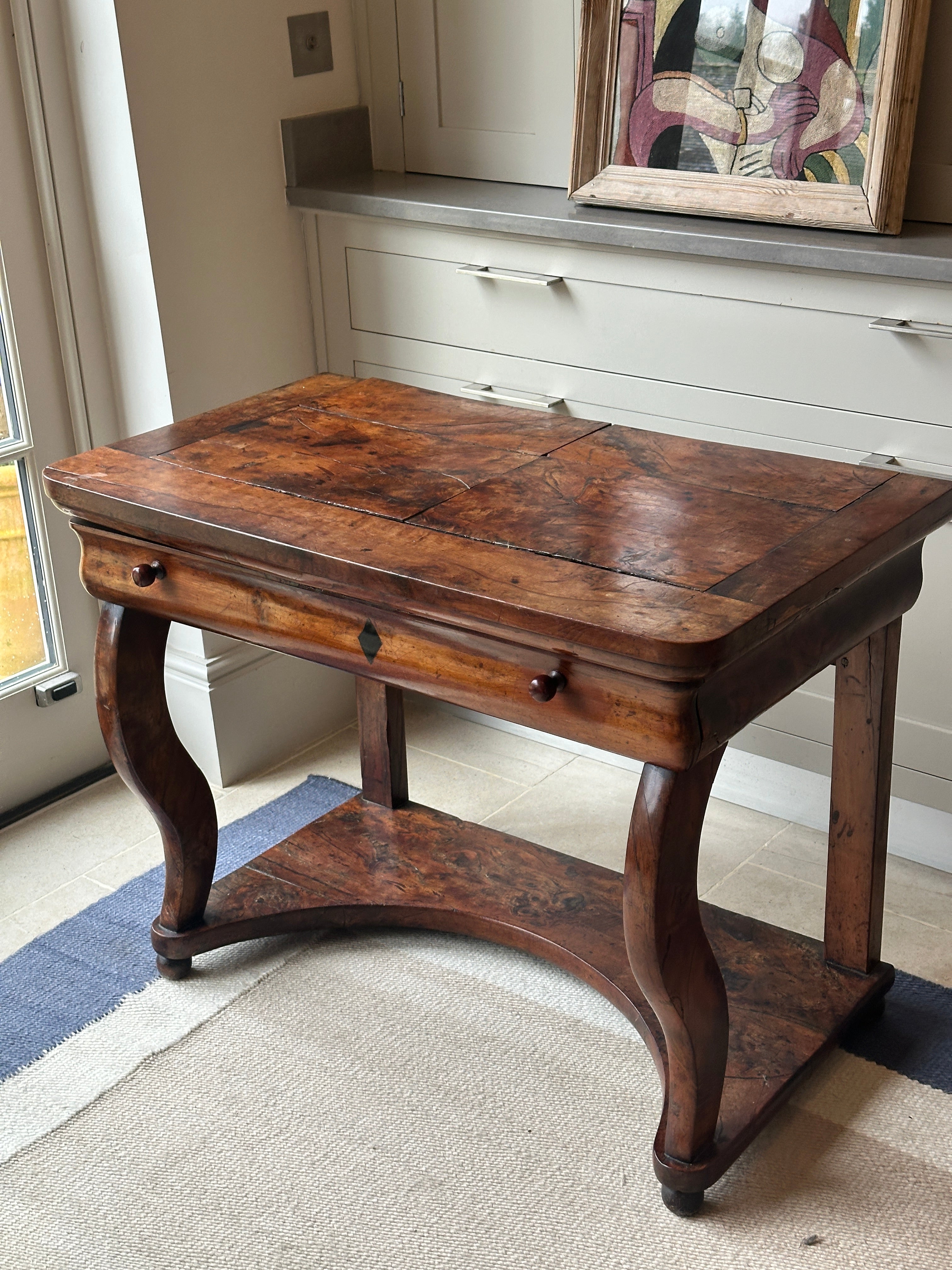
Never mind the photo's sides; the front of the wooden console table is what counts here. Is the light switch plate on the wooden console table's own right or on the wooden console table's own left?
on the wooden console table's own right

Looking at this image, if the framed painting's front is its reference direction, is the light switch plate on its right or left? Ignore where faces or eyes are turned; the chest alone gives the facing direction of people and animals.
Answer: on its right

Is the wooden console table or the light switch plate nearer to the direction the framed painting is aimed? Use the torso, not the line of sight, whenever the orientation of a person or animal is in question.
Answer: the wooden console table

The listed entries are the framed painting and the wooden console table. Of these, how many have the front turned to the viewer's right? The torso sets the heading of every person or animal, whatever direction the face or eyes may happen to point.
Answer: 0

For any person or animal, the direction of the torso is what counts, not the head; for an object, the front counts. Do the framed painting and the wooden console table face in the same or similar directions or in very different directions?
same or similar directions

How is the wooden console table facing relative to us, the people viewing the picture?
facing the viewer and to the left of the viewer

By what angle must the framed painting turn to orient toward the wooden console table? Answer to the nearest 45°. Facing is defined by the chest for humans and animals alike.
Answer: approximately 45° to its left

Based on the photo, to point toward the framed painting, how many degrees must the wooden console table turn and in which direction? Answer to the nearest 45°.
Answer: approximately 180°

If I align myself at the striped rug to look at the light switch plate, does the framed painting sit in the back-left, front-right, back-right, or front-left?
front-right
